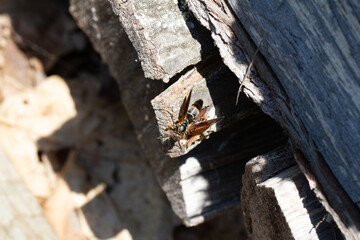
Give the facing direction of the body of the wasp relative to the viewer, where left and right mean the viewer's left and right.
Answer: facing the viewer and to the left of the viewer
